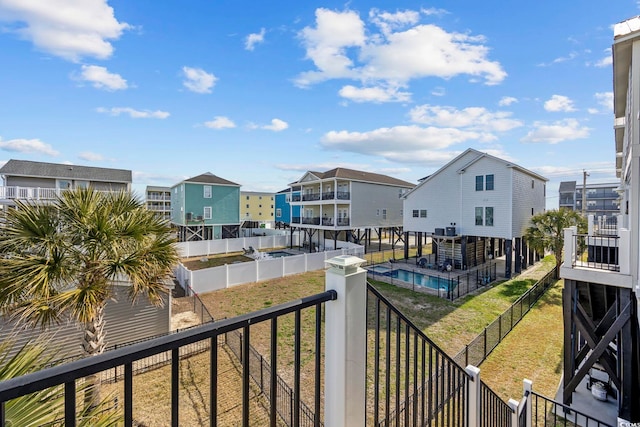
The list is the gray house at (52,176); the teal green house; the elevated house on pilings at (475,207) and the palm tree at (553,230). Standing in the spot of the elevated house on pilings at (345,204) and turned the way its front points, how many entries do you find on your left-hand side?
2

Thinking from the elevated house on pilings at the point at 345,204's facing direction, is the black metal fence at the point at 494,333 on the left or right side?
on its left

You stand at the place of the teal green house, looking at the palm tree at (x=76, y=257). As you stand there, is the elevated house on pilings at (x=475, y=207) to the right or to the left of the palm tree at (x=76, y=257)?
left

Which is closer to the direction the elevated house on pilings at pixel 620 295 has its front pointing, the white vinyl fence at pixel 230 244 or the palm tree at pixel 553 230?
the white vinyl fence

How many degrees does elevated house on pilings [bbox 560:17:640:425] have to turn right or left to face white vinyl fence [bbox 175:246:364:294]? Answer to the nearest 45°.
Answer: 0° — it already faces it

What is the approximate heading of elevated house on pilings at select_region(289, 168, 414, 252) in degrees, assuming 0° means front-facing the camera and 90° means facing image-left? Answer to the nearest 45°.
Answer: approximately 45°

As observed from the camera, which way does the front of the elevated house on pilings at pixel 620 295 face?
facing to the left of the viewer

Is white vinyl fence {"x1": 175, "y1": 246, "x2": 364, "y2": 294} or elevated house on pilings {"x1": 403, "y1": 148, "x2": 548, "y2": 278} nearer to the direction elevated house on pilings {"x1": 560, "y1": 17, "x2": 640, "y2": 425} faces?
the white vinyl fence

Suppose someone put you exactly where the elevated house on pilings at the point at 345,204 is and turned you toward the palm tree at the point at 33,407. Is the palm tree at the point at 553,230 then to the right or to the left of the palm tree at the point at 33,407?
left

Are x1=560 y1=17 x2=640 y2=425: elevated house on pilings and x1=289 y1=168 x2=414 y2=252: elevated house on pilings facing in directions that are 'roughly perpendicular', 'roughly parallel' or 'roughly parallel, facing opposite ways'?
roughly perpendicular
